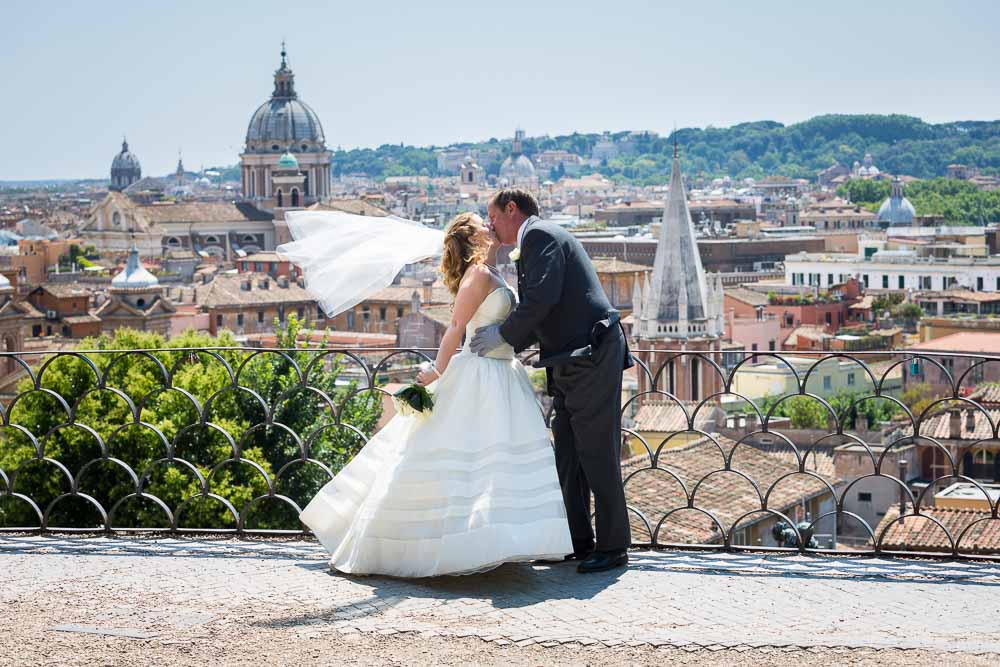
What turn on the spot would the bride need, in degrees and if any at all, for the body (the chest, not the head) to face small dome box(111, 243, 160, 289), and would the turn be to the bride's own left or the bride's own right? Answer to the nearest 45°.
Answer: approximately 90° to the bride's own left

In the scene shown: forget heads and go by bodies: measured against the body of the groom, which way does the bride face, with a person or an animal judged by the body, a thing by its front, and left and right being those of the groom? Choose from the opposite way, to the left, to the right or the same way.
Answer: the opposite way

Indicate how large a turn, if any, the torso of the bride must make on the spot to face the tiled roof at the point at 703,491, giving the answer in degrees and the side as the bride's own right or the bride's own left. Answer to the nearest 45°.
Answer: approximately 90° to the bride's own left

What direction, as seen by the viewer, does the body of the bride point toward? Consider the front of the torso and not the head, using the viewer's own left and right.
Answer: facing to the right of the viewer

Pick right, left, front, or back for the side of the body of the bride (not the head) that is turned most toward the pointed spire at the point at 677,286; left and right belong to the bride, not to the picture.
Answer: left

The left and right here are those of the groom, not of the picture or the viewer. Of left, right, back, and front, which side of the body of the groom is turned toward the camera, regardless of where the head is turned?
left

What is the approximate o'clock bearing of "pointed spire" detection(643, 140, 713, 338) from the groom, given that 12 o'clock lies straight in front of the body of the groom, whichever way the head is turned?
The pointed spire is roughly at 3 o'clock from the groom.

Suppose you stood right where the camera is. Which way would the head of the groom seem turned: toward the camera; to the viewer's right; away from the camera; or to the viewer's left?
to the viewer's left

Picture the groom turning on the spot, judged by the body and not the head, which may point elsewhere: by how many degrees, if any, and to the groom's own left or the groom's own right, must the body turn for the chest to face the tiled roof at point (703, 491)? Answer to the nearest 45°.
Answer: approximately 90° to the groom's own right

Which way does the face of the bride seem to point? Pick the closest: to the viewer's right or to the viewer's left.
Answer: to the viewer's right
